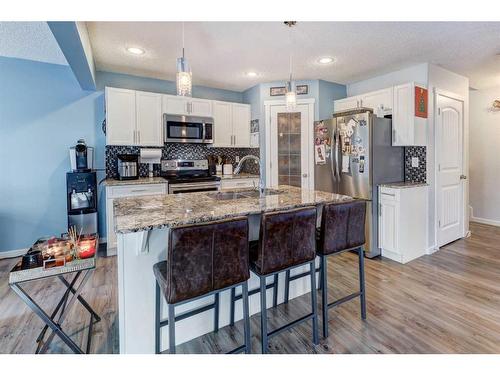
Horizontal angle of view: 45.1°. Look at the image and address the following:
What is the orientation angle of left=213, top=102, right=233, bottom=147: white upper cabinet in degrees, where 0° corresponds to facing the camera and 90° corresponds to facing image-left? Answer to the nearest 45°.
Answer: approximately 315°

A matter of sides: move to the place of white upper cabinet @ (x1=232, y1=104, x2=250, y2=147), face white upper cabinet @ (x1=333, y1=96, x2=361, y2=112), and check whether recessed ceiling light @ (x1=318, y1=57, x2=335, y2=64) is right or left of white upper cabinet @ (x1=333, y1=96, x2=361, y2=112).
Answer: right

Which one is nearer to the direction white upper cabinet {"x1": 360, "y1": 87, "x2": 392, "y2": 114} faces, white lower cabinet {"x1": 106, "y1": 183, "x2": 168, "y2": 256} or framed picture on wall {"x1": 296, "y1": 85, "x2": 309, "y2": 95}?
the white lower cabinet

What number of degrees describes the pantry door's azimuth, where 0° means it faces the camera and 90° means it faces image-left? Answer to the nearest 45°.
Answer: approximately 0°
